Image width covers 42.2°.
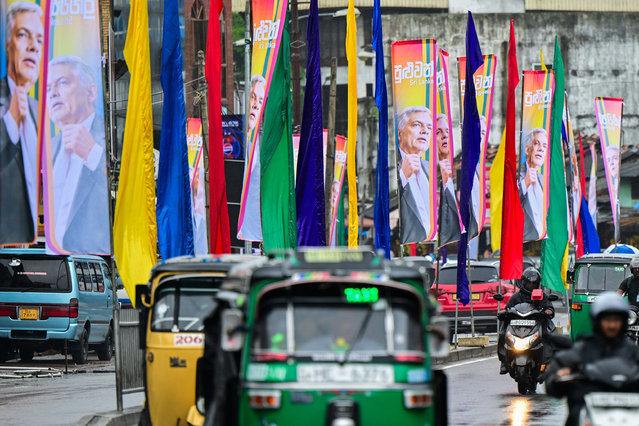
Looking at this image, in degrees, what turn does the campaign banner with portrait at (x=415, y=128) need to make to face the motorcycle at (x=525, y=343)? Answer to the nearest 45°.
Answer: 0° — it already faces it

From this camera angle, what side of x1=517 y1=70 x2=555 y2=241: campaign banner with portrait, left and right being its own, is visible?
front

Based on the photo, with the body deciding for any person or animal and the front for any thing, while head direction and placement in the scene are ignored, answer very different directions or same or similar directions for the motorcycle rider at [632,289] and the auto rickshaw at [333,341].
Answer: same or similar directions

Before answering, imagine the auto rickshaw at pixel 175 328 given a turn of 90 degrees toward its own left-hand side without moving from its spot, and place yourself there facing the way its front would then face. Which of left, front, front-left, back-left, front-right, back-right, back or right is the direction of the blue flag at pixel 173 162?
left

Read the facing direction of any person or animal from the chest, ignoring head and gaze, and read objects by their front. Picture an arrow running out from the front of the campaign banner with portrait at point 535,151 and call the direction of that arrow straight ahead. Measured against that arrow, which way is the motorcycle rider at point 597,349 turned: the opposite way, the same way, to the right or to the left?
the same way

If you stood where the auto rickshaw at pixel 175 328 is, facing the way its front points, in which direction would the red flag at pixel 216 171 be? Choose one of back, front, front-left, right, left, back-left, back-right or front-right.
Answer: back

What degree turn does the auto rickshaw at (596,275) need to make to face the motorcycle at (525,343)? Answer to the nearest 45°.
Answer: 0° — it already faces it

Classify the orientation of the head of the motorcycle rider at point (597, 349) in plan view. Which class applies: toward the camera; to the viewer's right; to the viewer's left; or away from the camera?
toward the camera

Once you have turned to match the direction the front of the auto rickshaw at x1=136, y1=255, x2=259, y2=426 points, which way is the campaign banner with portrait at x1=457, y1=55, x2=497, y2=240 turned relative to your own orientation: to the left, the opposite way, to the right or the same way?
the same way

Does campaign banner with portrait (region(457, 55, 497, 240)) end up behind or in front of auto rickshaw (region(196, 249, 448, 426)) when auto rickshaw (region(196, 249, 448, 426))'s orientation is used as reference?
behind

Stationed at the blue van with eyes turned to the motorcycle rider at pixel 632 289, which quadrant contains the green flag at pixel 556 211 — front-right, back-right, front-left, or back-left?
front-left

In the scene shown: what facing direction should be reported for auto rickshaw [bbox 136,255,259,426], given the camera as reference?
facing the viewer

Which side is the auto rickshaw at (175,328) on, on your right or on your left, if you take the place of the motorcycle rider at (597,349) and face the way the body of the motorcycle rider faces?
on your right

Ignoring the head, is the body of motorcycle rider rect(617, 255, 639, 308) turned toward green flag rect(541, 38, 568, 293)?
no

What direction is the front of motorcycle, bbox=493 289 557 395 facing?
toward the camera

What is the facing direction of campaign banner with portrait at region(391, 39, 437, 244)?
toward the camera

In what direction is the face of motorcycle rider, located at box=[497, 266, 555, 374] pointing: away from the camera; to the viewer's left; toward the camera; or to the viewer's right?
toward the camera
